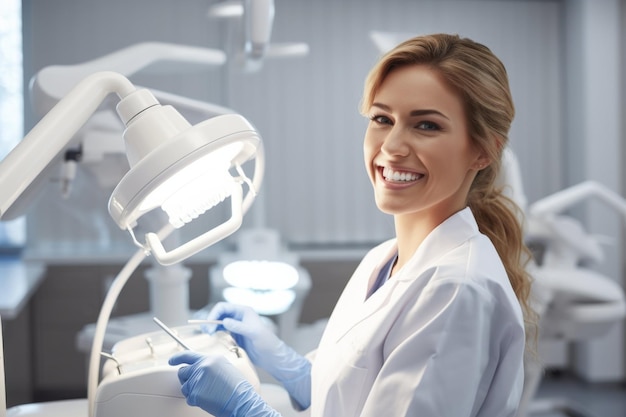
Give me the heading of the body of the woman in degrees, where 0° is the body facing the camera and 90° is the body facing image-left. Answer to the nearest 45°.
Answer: approximately 45°

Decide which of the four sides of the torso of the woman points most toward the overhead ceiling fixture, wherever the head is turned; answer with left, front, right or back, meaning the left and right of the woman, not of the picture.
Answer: right
